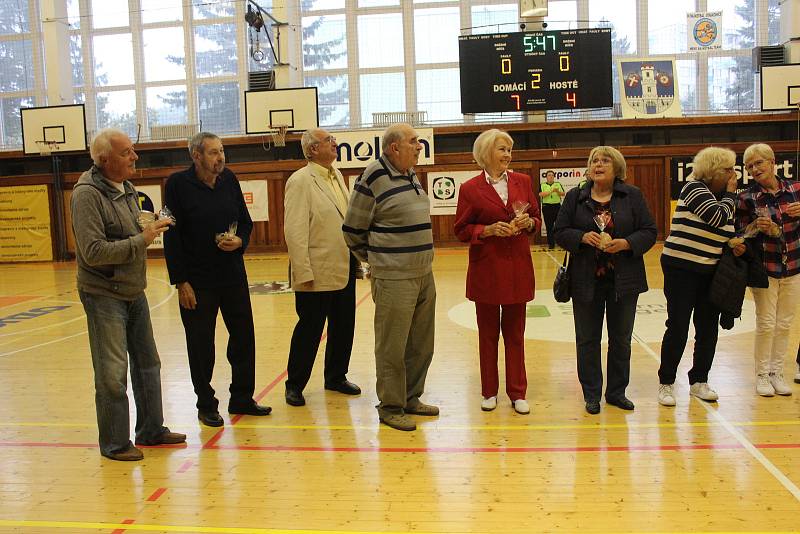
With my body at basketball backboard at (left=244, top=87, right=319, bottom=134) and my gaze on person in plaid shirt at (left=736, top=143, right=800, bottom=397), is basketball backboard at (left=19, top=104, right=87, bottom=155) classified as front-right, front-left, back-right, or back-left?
back-right

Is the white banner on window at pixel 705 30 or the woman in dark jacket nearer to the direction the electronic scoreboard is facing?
the woman in dark jacket

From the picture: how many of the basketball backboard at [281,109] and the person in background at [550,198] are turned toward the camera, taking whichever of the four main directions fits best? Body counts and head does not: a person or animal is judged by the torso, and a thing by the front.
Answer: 2

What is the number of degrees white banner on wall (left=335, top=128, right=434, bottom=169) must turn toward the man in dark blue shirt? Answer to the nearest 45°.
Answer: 0° — it already faces them

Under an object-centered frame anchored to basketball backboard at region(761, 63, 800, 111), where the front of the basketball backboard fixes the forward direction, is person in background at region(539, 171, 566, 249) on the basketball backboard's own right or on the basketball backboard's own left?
on the basketball backboard's own right

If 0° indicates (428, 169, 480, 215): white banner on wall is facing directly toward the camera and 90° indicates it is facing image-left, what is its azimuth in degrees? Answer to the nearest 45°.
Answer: approximately 0°

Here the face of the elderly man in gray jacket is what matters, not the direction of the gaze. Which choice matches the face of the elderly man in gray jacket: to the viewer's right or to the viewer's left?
to the viewer's right

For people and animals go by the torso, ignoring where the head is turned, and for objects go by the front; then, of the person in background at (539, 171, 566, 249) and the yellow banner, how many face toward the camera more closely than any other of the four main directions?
2
